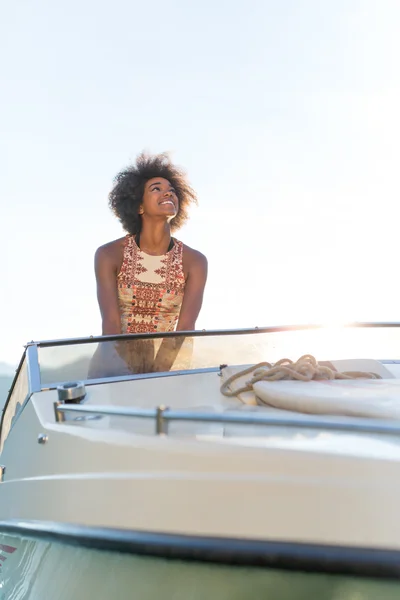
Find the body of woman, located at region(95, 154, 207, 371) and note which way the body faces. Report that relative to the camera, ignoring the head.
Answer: toward the camera

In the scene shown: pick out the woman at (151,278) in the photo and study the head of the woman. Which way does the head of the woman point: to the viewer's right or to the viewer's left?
to the viewer's right

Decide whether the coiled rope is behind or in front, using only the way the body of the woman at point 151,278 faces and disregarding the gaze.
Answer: in front
